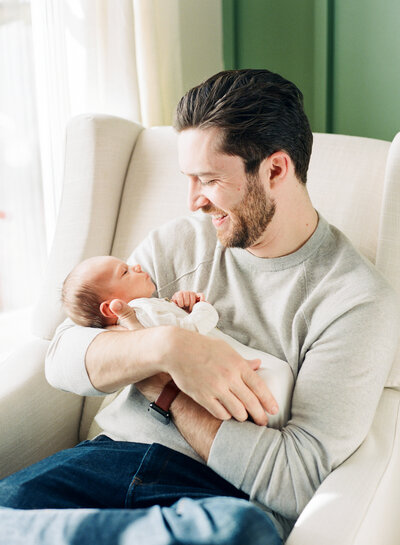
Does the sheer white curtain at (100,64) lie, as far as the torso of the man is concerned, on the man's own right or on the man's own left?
on the man's own right

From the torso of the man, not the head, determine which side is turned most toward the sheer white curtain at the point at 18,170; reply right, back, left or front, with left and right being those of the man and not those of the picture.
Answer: right

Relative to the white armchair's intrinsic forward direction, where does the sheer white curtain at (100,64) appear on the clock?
The sheer white curtain is roughly at 4 o'clock from the white armchair.

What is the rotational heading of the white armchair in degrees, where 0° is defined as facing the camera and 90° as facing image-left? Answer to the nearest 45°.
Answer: approximately 45°

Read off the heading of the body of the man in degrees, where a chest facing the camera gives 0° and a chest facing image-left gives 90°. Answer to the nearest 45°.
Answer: approximately 45°
